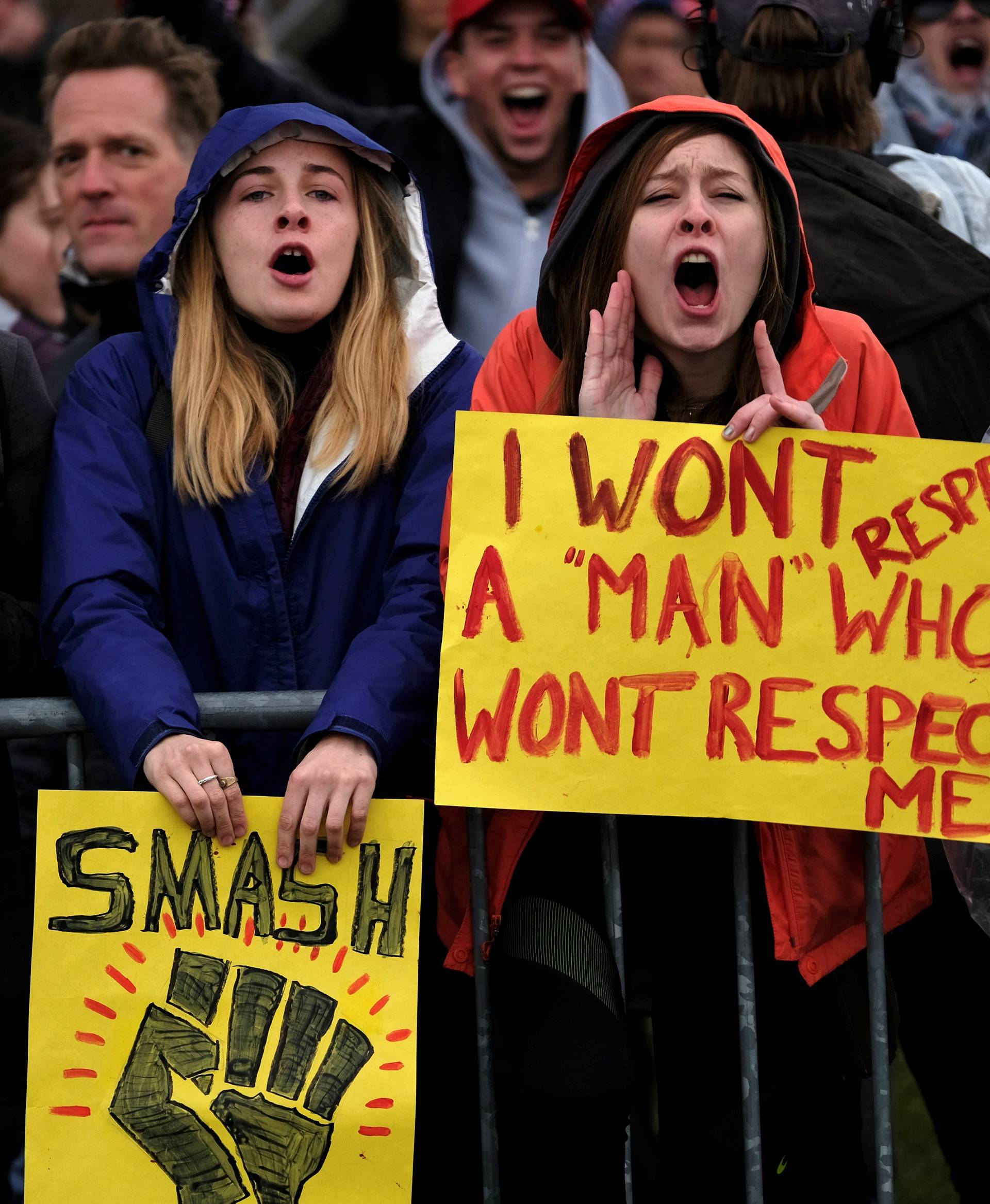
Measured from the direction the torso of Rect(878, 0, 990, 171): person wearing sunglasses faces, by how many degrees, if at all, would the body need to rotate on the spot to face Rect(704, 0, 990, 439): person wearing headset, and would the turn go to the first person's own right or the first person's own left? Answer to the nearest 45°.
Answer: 0° — they already face them

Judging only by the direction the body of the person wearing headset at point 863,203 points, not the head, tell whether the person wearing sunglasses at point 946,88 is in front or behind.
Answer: in front

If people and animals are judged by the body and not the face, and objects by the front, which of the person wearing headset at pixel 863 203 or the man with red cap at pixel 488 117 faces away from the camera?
the person wearing headset

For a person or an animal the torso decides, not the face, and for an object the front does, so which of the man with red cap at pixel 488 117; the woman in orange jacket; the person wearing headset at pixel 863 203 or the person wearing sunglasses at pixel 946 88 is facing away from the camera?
the person wearing headset at pixel 863 203

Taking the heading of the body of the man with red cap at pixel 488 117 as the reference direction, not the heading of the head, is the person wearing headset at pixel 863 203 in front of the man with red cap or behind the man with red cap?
in front

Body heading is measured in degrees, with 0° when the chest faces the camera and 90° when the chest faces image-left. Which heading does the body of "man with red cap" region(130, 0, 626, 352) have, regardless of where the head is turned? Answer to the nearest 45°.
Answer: approximately 0°

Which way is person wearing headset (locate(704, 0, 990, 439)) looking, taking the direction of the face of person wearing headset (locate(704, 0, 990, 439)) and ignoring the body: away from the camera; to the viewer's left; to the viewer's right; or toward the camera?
away from the camera

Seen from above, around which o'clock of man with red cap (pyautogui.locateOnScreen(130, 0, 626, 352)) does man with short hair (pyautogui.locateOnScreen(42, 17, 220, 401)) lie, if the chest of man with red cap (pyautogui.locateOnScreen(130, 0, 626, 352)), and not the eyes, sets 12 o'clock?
man with short hair (pyautogui.locateOnScreen(42, 17, 220, 401)) is roughly at 3 o'clock from man with red cap (pyautogui.locateOnScreen(130, 0, 626, 352)).

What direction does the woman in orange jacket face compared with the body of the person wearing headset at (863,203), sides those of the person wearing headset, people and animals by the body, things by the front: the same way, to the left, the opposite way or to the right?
the opposite way

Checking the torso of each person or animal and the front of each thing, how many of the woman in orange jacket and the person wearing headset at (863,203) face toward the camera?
1
